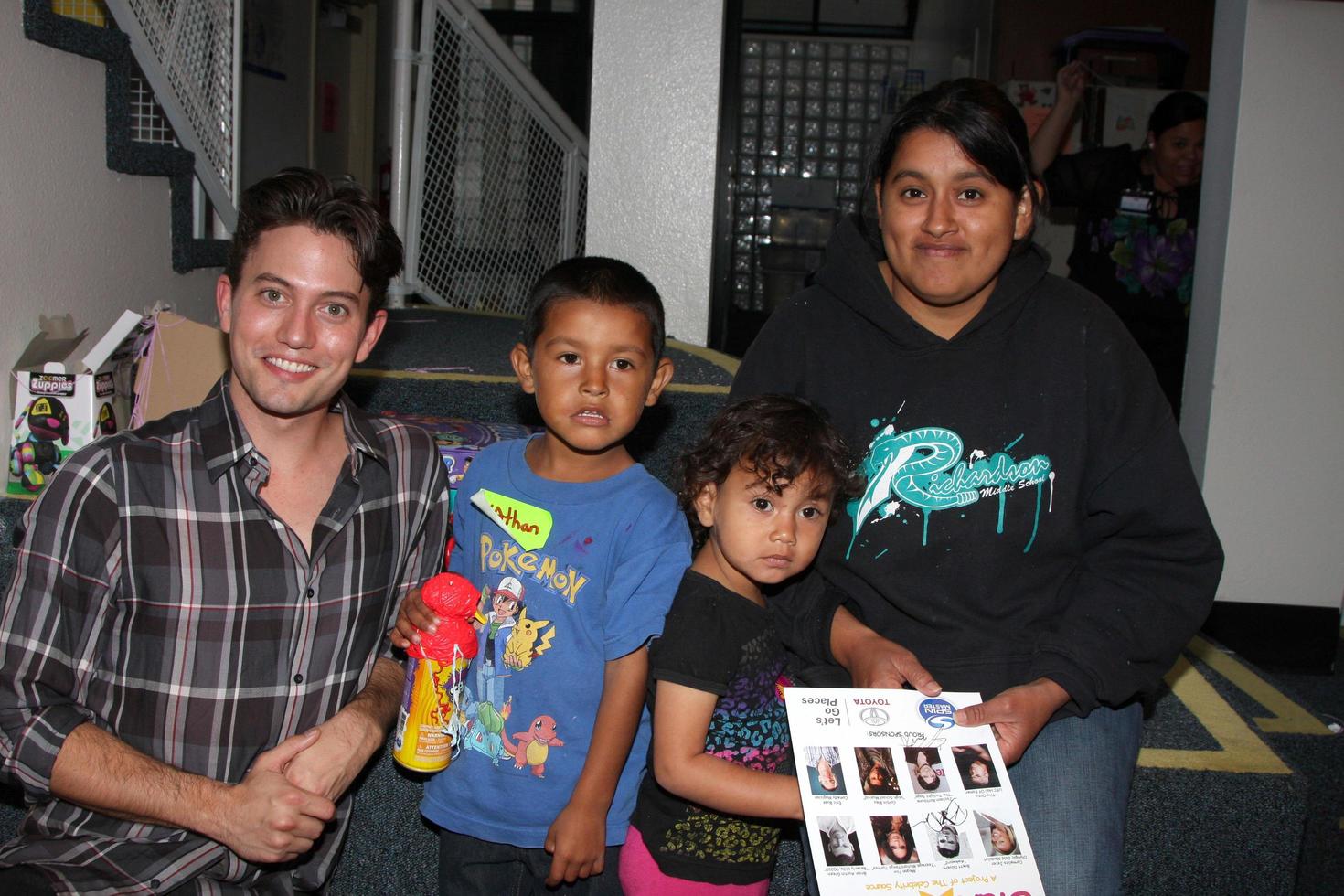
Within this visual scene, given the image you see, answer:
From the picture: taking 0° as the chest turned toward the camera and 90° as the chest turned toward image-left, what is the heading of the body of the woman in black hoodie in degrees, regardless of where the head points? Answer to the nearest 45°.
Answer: approximately 0°

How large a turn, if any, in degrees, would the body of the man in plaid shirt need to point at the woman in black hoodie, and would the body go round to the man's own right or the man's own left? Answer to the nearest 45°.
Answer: approximately 45° to the man's own left

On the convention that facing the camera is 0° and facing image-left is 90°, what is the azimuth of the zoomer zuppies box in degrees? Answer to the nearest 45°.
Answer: approximately 0°

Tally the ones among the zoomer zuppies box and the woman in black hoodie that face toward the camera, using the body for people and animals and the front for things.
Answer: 2

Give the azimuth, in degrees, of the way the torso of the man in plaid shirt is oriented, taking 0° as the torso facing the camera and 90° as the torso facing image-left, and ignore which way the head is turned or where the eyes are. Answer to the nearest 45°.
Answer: approximately 315°

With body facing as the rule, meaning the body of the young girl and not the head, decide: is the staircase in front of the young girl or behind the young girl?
behind
